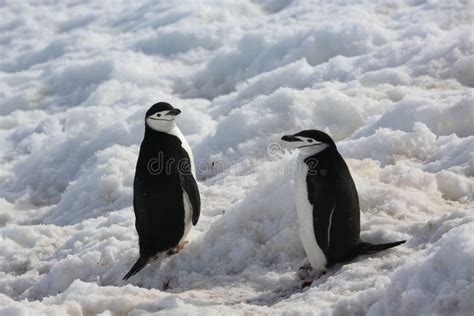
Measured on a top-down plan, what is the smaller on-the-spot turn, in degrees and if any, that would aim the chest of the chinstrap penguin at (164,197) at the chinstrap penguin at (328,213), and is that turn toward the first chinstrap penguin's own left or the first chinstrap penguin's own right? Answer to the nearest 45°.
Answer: approximately 90° to the first chinstrap penguin's own right

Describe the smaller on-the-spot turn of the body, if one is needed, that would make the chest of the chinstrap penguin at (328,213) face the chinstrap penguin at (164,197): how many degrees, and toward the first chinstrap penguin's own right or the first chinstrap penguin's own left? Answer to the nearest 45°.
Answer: approximately 45° to the first chinstrap penguin's own right

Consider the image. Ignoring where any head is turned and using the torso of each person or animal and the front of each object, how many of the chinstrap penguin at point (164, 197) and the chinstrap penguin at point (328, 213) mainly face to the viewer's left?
1

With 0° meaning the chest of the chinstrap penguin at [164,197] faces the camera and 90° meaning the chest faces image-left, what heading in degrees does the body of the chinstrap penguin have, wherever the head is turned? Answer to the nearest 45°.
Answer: approximately 225°

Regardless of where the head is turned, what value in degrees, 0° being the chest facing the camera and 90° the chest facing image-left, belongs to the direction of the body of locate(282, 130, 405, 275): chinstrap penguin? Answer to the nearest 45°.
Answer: approximately 90°
